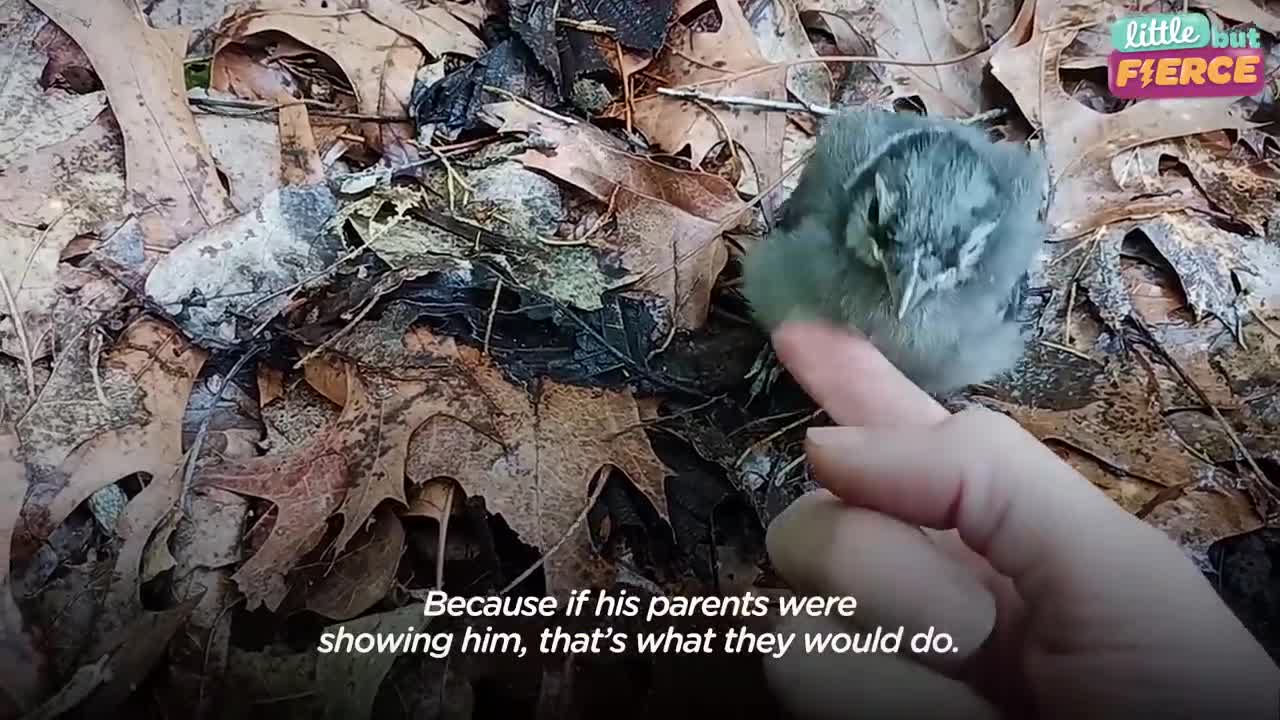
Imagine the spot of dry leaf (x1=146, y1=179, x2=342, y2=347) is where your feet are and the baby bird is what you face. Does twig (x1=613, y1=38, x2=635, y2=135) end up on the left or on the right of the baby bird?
left

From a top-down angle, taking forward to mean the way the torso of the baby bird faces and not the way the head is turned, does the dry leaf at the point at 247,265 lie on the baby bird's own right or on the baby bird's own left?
on the baby bird's own right

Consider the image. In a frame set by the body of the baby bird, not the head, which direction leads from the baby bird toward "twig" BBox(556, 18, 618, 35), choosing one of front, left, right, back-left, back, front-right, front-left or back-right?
back-right

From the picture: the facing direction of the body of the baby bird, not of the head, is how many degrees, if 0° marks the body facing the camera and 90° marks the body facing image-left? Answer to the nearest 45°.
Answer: approximately 0°

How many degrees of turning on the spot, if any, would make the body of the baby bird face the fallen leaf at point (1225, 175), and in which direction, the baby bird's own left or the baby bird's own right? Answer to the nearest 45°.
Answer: approximately 135° to the baby bird's own left

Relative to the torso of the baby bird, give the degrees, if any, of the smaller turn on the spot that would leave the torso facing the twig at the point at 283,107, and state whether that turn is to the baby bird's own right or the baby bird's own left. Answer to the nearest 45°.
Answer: approximately 90° to the baby bird's own right

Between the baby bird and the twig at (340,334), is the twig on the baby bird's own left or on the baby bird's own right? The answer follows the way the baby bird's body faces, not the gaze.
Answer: on the baby bird's own right
